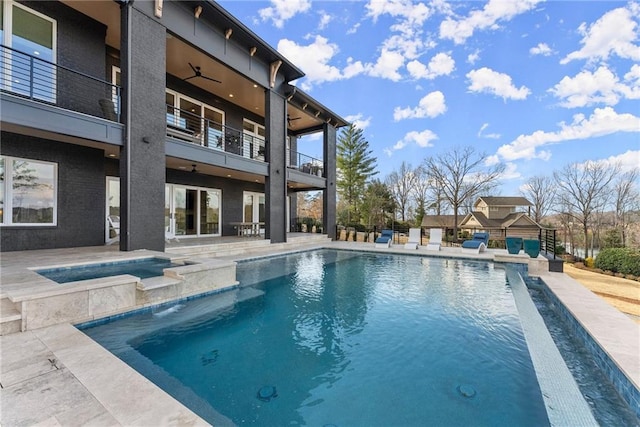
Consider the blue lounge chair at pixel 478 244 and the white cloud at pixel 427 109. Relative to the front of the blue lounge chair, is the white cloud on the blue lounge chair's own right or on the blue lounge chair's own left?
on the blue lounge chair's own right

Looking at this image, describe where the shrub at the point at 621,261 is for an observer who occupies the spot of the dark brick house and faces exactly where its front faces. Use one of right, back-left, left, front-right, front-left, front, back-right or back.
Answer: front-left

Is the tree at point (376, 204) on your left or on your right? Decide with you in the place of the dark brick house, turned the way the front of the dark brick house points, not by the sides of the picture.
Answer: on your left

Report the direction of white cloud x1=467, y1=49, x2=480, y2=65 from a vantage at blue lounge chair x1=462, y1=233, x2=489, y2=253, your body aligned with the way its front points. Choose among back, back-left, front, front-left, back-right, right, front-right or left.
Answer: back-right

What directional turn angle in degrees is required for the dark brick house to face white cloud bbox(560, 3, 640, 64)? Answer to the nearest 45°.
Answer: approximately 45° to its left

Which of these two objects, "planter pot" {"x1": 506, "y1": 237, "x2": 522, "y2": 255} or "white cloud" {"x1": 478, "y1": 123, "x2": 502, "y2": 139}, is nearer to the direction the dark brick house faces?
the planter pot

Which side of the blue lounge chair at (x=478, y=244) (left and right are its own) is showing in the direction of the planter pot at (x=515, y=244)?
left

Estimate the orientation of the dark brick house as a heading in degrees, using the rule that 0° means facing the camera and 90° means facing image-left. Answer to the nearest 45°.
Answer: approximately 315°

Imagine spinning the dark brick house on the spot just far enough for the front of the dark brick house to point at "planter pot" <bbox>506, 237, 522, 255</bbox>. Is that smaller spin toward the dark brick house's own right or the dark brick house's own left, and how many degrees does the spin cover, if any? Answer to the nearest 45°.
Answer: approximately 45° to the dark brick house's own left

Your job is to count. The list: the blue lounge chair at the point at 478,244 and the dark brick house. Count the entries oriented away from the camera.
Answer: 0

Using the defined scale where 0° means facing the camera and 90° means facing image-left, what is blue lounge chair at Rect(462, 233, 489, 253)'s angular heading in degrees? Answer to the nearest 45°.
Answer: approximately 45°
